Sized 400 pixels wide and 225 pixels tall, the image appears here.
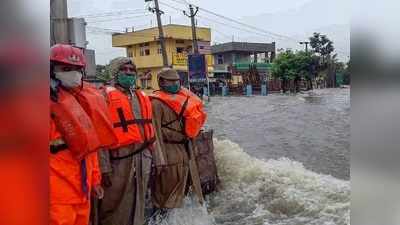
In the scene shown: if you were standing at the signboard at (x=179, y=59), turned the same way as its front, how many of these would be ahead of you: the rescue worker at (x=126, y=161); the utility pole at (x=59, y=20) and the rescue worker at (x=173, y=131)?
3

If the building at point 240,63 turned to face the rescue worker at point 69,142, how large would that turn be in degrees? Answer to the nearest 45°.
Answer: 0° — it already faces them

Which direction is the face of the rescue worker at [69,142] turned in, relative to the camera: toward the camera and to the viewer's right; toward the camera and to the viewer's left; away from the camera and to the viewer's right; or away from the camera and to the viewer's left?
toward the camera and to the viewer's right

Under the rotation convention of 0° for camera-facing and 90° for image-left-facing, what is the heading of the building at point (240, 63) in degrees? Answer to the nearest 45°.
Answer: approximately 0°

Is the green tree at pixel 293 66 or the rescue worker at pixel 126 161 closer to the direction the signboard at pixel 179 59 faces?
the rescue worker

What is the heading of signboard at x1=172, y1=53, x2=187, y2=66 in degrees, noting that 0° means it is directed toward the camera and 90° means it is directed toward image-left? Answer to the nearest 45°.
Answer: approximately 0°

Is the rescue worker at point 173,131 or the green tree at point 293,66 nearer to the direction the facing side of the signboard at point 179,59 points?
the rescue worker

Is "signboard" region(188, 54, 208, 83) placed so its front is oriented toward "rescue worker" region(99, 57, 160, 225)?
yes

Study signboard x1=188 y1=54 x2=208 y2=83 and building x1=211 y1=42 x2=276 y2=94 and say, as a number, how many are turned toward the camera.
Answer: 2

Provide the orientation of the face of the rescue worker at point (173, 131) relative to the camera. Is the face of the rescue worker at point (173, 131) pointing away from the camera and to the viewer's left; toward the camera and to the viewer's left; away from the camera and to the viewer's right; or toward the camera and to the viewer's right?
toward the camera and to the viewer's right

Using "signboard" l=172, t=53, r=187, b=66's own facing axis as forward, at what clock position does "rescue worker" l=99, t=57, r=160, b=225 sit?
The rescue worker is roughly at 12 o'clock from the signboard.
